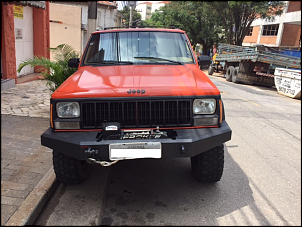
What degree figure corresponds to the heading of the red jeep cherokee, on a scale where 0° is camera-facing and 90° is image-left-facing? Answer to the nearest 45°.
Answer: approximately 0°

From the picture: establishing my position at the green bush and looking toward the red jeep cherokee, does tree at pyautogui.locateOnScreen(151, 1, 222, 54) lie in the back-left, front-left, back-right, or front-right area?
back-left

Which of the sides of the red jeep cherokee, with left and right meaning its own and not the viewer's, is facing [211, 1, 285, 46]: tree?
back

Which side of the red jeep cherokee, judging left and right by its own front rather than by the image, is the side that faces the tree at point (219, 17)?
back

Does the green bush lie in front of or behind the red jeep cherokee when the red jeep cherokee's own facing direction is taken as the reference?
behind

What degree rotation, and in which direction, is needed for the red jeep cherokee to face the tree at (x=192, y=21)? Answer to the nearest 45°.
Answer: approximately 180°
